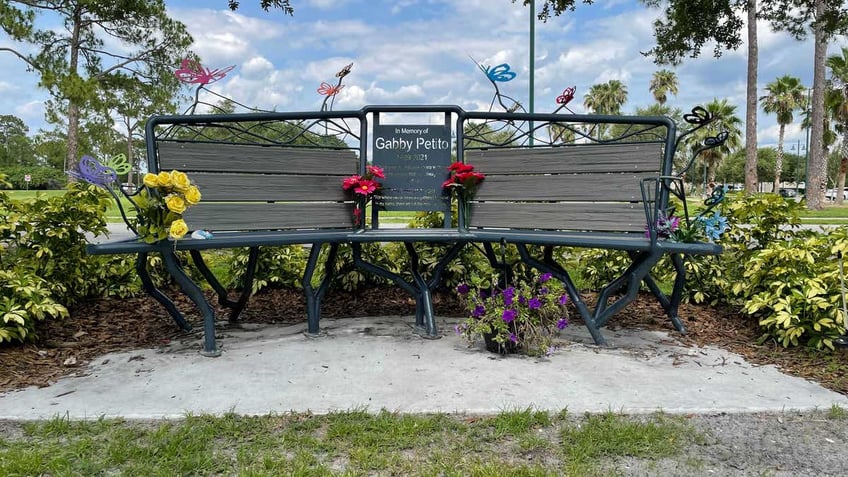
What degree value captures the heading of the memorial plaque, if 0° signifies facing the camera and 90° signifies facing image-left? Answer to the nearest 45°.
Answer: approximately 0°

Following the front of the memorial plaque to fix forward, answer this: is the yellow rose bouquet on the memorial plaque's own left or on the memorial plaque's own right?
on the memorial plaque's own right

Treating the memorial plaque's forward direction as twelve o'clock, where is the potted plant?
The potted plant is roughly at 11 o'clock from the memorial plaque.

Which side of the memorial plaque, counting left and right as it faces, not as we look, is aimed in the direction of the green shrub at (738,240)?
left

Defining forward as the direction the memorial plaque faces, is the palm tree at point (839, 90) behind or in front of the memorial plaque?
behind

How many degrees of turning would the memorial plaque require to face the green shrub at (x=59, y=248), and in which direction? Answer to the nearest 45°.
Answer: approximately 90° to its right

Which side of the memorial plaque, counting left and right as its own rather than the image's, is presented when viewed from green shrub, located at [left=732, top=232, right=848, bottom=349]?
left

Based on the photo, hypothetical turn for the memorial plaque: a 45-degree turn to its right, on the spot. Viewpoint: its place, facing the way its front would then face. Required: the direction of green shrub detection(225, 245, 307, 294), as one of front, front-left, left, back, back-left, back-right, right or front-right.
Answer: right

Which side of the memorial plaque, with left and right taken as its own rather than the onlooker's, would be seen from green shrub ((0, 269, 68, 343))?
right
